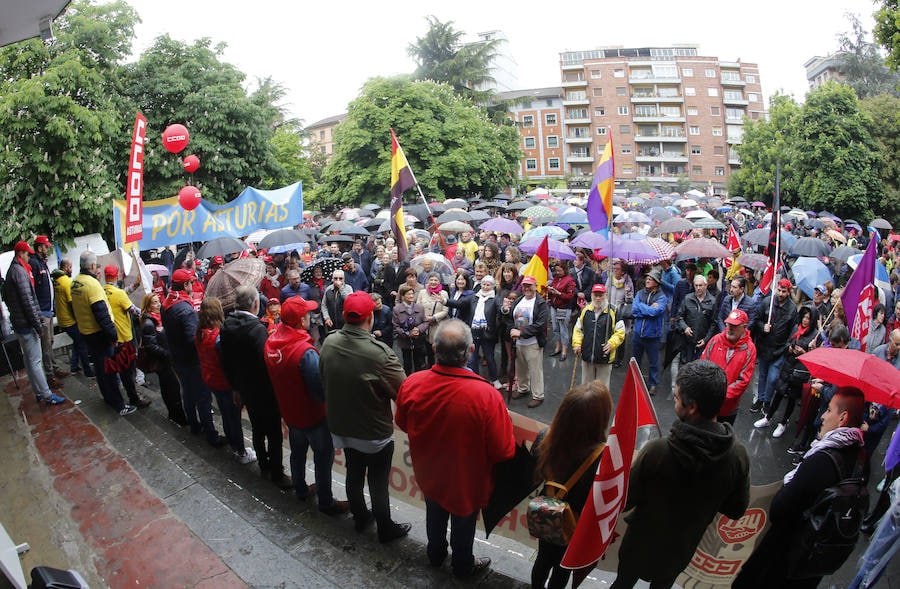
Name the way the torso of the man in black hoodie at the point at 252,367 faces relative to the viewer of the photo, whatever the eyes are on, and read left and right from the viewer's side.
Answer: facing away from the viewer and to the right of the viewer

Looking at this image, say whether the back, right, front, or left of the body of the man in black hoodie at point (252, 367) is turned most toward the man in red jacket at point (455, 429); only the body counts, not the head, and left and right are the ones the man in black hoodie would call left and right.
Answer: right

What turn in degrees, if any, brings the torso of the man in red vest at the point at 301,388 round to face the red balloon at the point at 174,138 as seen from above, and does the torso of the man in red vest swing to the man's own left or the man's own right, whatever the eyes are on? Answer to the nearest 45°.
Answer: approximately 45° to the man's own left

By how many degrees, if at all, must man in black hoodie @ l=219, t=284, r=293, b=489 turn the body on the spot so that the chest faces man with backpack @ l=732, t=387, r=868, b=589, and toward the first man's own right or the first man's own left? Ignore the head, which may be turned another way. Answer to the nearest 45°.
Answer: approximately 90° to the first man's own right

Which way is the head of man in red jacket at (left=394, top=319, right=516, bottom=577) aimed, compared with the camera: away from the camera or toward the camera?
away from the camera

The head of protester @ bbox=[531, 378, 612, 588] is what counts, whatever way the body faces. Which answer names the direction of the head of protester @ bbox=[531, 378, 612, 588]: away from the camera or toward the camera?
away from the camera

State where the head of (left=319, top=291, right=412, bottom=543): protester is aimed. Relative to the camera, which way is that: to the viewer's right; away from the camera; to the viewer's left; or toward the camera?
away from the camera

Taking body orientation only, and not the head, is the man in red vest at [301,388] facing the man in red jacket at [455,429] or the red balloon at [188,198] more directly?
the red balloon

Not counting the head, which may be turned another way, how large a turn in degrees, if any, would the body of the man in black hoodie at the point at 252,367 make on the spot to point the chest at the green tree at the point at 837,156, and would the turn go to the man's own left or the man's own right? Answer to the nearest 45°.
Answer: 0° — they already face it

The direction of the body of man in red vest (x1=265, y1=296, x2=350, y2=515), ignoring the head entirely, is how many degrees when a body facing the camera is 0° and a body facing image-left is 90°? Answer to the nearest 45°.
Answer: approximately 225°

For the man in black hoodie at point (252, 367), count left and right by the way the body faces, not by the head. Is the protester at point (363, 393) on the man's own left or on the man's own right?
on the man's own right
